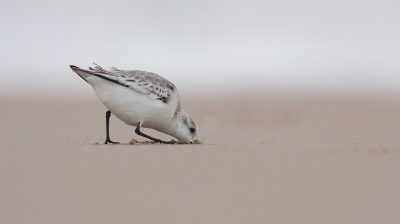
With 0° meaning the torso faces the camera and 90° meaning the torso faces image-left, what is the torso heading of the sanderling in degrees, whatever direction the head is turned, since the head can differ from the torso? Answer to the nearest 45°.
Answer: approximately 270°
